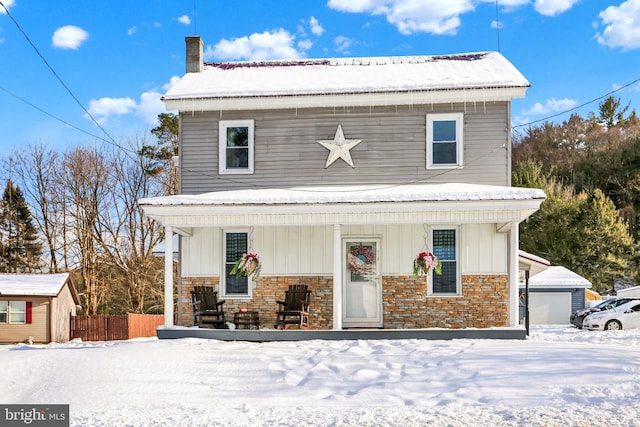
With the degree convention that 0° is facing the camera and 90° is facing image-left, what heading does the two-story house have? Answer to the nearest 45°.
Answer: approximately 0°

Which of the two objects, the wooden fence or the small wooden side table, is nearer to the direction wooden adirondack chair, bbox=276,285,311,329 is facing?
the small wooden side table

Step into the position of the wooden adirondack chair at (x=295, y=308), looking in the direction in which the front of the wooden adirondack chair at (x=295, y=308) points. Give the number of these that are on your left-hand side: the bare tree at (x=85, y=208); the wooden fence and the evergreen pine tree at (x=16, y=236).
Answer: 0

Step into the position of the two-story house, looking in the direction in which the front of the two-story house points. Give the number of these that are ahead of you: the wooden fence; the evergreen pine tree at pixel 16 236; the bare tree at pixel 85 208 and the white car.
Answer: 0

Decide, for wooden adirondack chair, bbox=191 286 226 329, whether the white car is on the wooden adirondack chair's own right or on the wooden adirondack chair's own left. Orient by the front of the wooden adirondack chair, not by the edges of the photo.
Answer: on the wooden adirondack chair's own left

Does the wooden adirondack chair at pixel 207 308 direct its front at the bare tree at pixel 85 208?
no

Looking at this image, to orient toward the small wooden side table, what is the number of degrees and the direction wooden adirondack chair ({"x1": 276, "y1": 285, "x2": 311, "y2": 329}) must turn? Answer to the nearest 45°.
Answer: approximately 45° to its right

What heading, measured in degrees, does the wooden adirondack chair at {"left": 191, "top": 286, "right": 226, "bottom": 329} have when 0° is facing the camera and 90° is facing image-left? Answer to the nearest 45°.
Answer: approximately 315°
